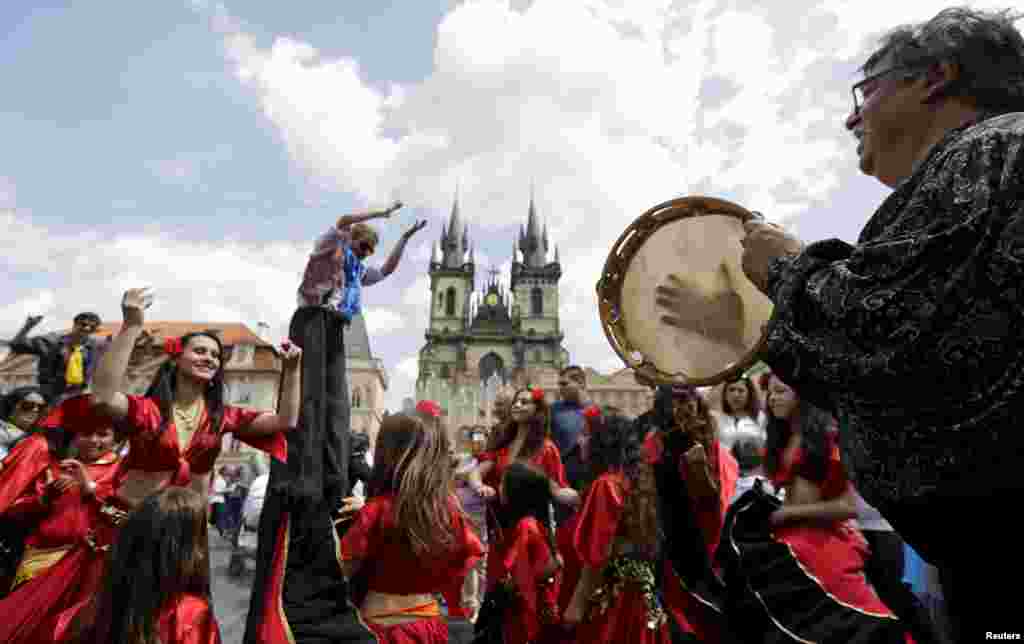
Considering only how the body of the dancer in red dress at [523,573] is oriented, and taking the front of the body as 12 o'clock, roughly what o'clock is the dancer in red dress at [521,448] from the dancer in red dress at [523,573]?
the dancer in red dress at [521,448] is roughly at 12 o'clock from the dancer in red dress at [523,573].

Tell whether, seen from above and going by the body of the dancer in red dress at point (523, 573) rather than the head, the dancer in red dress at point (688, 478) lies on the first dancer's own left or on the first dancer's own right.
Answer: on the first dancer's own right

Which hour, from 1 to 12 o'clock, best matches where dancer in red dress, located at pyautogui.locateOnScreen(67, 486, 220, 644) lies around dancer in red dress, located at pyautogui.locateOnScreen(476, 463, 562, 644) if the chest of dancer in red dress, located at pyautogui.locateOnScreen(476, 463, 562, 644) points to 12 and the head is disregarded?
dancer in red dress, located at pyautogui.locateOnScreen(67, 486, 220, 644) is roughly at 7 o'clock from dancer in red dress, located at pyautogui.locateOnScreen(476, 463, 562, 644).

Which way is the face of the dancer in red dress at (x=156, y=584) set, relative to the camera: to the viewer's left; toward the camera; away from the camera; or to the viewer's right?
away from the camera

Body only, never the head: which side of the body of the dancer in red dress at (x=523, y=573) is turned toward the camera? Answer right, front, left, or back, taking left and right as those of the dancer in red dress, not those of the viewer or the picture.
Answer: back
